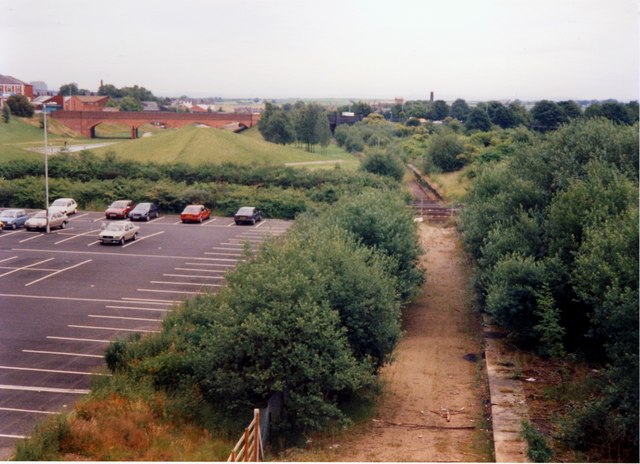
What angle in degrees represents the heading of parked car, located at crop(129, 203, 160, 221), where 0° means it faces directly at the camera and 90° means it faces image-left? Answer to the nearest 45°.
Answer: approximately 45°

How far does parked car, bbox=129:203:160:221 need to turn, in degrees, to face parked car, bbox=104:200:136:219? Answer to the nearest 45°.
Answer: approximately 45° to its right

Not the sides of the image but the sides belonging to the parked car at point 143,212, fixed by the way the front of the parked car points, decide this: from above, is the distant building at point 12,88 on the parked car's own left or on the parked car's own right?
on the parked car's own right

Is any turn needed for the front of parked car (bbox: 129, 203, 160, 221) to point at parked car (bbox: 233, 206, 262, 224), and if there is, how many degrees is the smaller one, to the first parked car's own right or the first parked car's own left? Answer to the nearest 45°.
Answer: approximately 135° to the first parked car's own left

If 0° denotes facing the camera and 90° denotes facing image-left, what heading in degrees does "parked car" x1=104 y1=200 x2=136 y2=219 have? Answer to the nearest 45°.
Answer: approximately 45°

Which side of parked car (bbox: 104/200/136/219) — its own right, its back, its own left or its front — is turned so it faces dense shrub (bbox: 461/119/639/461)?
left
